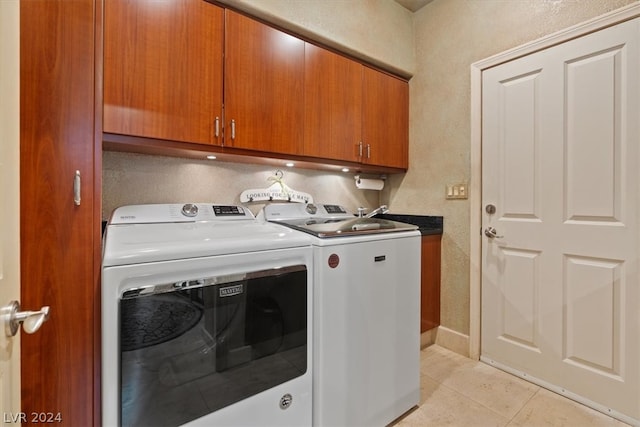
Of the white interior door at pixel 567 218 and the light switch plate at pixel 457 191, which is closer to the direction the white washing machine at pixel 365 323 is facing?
the white interior door

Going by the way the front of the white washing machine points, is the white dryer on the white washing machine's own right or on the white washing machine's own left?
on the white washing machine's own right

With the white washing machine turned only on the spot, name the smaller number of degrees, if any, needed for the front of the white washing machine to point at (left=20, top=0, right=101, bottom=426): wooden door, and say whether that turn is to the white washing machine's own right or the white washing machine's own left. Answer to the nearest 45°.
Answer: approximately 90° to the white washing machine's own right

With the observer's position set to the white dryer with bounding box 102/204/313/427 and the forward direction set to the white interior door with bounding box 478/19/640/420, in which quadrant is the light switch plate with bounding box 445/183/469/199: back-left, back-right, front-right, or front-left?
front-left

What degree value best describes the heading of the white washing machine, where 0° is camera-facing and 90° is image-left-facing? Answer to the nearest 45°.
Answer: approximately 315°

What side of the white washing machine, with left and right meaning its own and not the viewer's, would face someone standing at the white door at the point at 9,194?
right

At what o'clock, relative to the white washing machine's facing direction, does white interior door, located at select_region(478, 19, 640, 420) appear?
The white interior door is roughly at 10 o'clock from the white washing machine.

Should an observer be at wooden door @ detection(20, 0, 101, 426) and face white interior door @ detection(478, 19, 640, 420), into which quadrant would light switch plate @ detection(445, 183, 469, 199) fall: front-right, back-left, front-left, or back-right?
front-left

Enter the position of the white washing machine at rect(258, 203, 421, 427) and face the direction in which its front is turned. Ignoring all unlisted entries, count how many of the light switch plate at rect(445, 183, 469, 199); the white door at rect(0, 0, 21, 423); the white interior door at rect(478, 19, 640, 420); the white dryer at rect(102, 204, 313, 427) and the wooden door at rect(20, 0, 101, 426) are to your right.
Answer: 3

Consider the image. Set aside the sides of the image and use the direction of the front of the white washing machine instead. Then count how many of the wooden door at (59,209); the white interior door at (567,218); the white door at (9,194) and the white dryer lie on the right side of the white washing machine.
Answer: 3

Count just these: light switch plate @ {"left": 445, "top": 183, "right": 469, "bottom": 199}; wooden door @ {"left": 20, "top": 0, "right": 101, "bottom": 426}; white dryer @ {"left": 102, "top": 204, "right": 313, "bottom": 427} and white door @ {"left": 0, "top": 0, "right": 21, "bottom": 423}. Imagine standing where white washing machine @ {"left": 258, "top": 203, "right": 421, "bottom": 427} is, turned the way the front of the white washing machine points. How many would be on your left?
1

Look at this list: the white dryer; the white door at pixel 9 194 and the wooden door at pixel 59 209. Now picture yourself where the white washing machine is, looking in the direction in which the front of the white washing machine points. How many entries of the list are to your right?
3

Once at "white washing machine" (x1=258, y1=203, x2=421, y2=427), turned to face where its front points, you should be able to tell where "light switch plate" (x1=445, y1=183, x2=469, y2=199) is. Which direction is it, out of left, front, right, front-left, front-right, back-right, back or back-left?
left

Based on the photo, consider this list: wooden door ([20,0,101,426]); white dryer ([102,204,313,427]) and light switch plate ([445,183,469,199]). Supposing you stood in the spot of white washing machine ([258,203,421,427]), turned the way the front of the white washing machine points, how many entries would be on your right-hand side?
2
